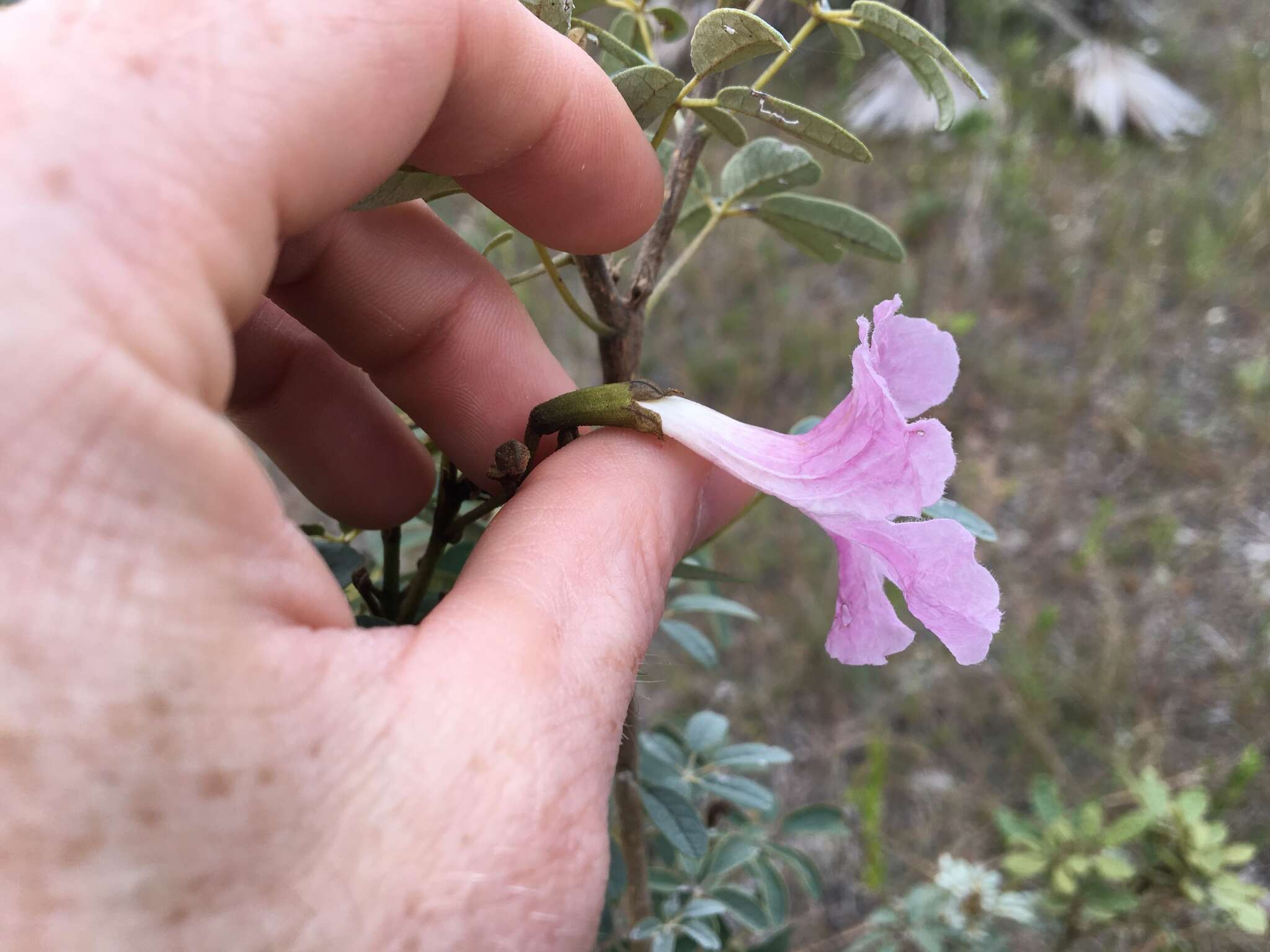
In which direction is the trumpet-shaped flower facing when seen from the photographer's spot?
facing to the right of the viewer

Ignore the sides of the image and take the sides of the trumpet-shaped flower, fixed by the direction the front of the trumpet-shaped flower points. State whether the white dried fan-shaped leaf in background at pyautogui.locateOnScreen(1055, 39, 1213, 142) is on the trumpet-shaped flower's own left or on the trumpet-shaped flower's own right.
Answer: on the trumpet-shaped flower's own left

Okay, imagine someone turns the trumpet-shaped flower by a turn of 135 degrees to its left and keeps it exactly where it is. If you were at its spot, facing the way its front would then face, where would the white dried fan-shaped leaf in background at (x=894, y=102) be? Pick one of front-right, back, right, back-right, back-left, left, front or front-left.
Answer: front-right
